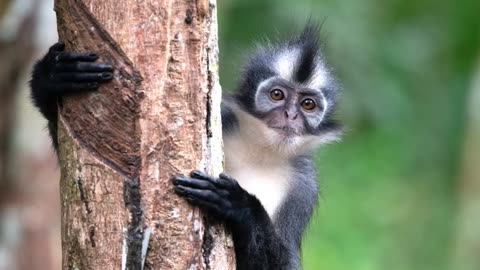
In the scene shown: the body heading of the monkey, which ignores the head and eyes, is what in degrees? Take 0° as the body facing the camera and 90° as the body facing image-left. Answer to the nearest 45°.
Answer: approximately 0°
